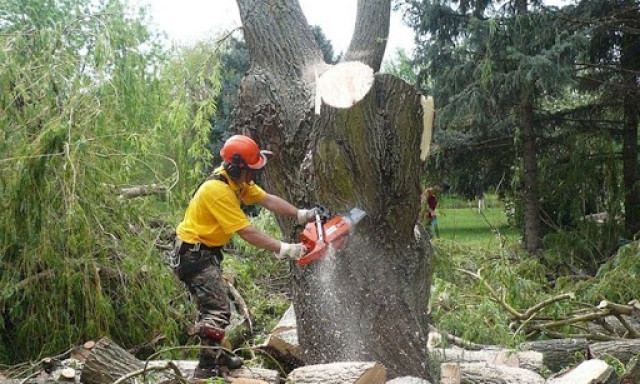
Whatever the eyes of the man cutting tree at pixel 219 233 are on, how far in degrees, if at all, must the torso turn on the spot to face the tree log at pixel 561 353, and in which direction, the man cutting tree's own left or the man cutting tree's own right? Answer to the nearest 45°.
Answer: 0° — they already face it

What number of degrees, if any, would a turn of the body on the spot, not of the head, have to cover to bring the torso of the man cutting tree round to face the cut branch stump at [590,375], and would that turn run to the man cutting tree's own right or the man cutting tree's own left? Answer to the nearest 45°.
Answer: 0° — they already face it

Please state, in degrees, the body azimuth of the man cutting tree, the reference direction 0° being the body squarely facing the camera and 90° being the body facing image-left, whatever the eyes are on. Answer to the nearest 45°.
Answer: approximately 270°

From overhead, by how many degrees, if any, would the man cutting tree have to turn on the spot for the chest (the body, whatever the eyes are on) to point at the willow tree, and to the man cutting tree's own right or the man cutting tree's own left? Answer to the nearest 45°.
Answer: approximately 135° to the man cutting tree's own left

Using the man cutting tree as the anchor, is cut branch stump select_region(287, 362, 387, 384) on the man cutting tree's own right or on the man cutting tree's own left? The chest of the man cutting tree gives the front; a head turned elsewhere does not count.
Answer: on the man cutting tree's own right

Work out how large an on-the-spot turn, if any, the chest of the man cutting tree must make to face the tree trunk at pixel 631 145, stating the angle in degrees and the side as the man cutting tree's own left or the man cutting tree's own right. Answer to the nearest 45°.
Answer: approximately 45° to the man cutting tree's own left

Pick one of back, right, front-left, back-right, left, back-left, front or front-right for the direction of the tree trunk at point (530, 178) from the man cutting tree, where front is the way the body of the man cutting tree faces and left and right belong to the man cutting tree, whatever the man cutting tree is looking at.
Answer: front-left

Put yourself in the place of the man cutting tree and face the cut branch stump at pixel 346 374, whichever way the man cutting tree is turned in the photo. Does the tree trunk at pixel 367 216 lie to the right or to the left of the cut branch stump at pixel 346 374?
left

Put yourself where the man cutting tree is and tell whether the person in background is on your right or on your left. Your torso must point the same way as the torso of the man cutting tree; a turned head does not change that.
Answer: on your left
